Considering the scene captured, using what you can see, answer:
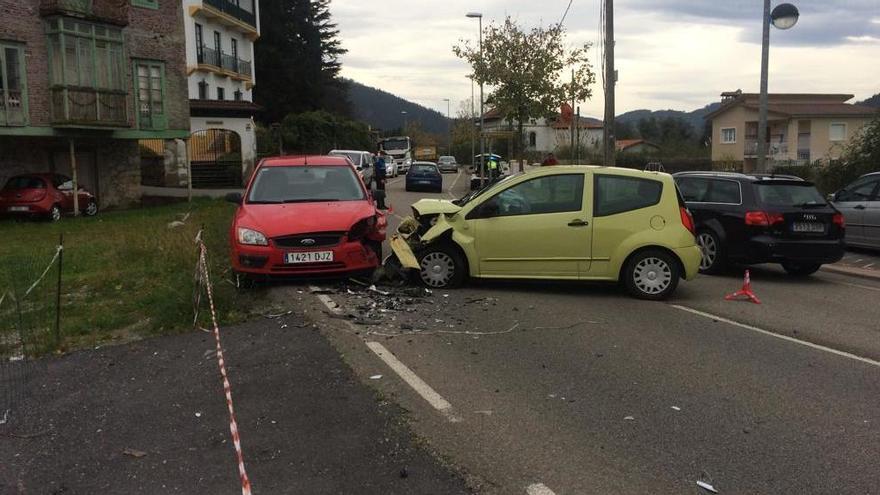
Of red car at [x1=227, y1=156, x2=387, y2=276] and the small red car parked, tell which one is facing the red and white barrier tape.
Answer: the red car

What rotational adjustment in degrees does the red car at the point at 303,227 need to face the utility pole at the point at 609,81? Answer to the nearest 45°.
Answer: approximately 135° to its left

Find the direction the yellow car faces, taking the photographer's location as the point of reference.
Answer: facing to the left of the viewer

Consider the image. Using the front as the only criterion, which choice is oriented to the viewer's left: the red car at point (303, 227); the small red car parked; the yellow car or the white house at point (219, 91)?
the yellow car

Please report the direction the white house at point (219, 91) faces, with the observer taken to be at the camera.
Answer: facing the viewer and to the right of the viewer

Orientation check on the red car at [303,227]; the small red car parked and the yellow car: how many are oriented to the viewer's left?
1

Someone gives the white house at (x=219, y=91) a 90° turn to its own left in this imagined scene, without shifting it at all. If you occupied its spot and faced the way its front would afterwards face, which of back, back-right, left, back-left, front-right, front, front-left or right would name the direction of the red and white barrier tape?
back-right

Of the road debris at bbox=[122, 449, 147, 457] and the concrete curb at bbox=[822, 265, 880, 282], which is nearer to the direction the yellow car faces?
the road debris

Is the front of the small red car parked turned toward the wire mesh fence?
no

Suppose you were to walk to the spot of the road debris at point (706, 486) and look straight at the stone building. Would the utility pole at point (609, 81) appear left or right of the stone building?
right

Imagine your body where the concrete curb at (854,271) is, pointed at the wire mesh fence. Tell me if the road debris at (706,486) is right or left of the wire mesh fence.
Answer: left

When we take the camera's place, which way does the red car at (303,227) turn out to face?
facing the viewer

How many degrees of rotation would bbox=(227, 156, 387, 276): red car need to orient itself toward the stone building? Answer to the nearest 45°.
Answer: approximately 180°

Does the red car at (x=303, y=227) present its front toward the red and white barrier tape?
yes

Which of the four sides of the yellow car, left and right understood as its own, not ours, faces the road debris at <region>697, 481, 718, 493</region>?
left

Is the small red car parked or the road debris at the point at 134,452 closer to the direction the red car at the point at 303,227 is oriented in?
the road debris

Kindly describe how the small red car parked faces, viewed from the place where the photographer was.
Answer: facing away from the viewer and to the right of the viewer
